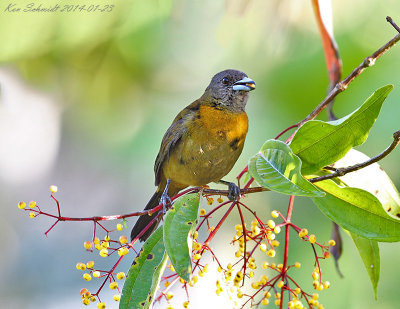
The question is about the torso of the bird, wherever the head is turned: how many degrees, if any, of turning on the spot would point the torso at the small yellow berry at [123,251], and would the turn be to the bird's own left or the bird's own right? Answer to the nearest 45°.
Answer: approximately 90° to the bird's own right

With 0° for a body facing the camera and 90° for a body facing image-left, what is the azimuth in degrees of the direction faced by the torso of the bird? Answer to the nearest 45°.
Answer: approximately 315°
